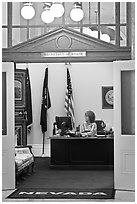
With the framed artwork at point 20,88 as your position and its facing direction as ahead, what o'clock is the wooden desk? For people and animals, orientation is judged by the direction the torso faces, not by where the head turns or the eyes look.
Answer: The wooden desk is roughly at 11 o'clock from the framed artwork.

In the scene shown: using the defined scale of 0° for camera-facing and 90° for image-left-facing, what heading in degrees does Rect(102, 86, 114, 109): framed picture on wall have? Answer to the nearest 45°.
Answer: approximately 0°

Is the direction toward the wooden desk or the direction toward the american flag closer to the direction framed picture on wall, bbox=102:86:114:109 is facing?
the wooden desk

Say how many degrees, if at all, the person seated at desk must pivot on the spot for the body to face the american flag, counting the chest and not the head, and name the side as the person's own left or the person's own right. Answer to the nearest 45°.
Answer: approximately 135° to the person's own right
